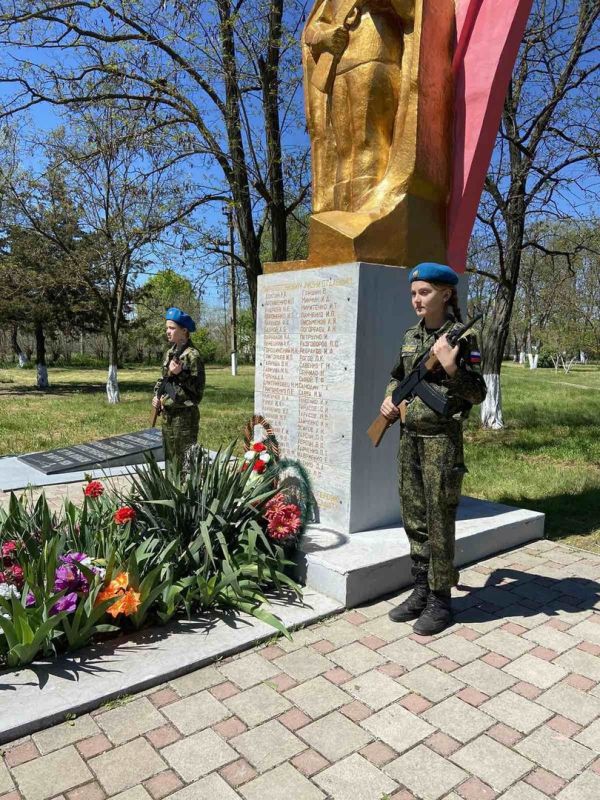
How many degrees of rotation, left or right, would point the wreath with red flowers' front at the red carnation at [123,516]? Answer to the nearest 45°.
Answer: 0° — it already faces it

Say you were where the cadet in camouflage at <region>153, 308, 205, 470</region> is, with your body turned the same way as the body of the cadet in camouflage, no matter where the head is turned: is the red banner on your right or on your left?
on your left

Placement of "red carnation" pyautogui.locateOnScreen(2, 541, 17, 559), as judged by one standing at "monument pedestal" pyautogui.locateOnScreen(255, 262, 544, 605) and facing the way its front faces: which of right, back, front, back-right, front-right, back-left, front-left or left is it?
front

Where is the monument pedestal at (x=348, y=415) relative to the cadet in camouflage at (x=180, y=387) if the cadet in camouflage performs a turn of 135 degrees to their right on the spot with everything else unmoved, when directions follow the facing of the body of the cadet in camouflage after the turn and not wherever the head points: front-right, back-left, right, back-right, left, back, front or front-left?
back-right

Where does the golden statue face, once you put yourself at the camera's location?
facing the viewer and to the left of the viewer

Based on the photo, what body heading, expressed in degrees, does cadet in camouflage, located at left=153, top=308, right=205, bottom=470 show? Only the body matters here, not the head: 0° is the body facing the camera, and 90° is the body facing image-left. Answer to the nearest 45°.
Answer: approximately 45°

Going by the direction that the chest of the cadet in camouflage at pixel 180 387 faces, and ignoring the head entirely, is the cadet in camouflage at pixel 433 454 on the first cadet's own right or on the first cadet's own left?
on the first cadet's own left

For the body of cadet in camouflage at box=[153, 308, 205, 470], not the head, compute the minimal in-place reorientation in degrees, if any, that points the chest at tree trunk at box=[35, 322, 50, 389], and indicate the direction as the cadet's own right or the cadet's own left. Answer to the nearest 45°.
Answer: approximately 135° to the cadet's own right

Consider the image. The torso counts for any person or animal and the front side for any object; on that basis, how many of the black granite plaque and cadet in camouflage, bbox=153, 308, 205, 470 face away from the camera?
0

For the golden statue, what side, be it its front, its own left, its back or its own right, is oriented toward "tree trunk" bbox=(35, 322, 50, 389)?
right

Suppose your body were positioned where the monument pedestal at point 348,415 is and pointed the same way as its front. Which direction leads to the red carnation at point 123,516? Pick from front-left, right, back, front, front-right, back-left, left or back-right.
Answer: front
